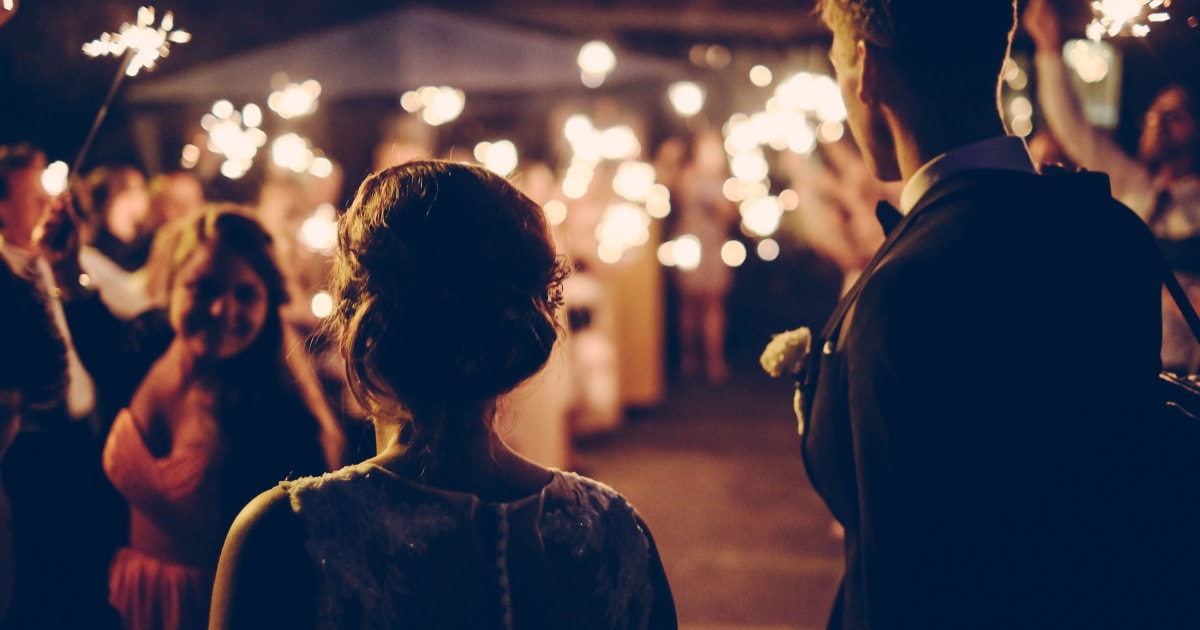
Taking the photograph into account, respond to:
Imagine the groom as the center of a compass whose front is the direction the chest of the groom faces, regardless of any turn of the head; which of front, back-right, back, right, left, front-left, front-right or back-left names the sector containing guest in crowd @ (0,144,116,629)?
front-left

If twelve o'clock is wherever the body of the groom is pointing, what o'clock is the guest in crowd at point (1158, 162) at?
The guest in crowd is roughly at 2 o'clock from the groom.

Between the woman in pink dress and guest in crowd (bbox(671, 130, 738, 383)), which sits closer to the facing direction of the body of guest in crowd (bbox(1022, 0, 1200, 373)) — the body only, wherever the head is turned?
the woman in pink dress

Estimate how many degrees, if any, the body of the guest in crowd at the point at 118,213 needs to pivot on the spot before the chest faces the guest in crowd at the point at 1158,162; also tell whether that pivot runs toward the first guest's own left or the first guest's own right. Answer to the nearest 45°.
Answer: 0° — they already face them

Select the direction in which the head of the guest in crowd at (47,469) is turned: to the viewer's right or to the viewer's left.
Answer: to the viewer's right

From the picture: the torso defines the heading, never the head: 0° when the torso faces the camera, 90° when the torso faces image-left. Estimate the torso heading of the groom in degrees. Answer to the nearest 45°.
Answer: approximately 135°

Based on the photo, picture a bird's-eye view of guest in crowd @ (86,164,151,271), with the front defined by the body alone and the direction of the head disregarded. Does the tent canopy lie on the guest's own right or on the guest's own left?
on the guest's own left

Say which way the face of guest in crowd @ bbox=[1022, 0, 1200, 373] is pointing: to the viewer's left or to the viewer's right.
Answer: to the viewer's left

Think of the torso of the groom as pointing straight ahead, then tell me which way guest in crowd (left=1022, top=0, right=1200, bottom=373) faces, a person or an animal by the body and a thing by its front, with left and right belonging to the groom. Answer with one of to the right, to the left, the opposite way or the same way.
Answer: to the left

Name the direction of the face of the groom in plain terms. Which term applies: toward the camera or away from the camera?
away from the camera

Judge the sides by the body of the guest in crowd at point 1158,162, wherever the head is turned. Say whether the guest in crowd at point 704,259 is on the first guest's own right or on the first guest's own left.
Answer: on the first guest's own right

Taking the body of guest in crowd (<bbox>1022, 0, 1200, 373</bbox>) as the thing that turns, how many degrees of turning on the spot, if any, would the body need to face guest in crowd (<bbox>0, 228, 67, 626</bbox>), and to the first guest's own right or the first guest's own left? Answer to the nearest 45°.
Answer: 0° — they already face them

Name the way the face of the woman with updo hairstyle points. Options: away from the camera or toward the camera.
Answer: away from the camera

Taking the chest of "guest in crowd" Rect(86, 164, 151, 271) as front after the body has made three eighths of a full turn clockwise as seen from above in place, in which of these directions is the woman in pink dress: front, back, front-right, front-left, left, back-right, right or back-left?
left

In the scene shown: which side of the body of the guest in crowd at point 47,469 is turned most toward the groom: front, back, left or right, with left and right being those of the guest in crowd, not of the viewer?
front

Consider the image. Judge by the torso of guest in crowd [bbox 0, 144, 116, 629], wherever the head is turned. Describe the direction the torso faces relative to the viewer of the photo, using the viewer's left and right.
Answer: facing the viewer and to the right of the viewer

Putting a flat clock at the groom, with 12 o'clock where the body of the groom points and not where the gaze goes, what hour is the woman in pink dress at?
The woman in pink dress is roughly at 11 o'clock from the groom.
